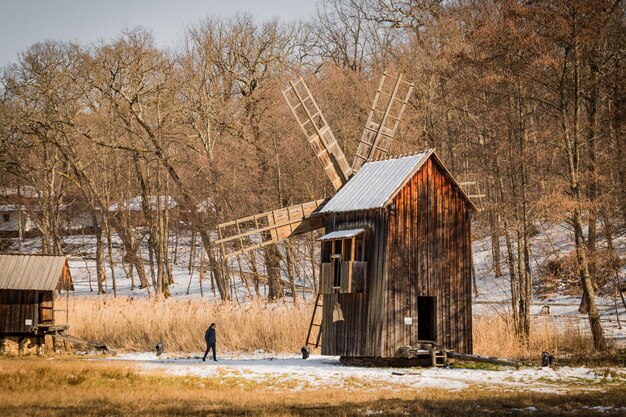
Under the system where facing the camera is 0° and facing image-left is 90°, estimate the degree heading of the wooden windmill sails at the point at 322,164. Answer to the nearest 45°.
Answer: approximately 135°
